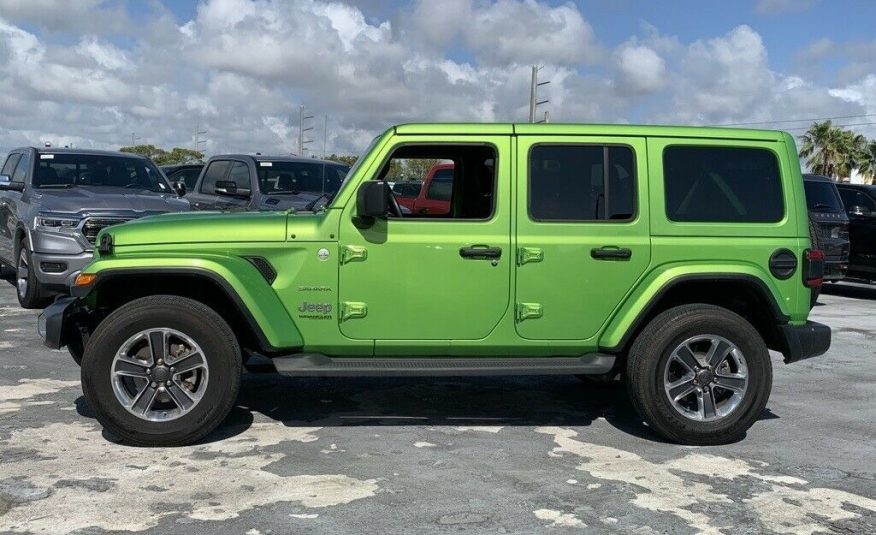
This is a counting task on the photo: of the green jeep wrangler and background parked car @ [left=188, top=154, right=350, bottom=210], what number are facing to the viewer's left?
1

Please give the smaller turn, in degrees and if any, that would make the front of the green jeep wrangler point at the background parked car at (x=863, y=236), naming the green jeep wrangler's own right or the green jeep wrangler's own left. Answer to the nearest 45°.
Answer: approximately 135° to the green jeep wrangler's own right

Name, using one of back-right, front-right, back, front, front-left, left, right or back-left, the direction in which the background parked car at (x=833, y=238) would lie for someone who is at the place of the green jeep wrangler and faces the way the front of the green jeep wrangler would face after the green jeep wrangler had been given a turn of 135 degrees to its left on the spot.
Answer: left

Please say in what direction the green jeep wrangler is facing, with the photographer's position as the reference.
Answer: facing to the left of the viewer

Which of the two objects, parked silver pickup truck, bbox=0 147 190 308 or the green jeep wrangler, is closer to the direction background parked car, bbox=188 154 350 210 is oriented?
the green jeep wrangler

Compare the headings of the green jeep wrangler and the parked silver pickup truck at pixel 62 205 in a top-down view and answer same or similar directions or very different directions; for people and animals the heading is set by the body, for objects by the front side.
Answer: very different directions

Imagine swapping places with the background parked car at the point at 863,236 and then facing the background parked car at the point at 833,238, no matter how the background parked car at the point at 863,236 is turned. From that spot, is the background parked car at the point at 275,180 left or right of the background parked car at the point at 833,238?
right

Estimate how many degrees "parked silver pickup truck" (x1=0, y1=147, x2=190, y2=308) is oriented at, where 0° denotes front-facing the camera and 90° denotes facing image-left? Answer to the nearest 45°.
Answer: approximately 315°
